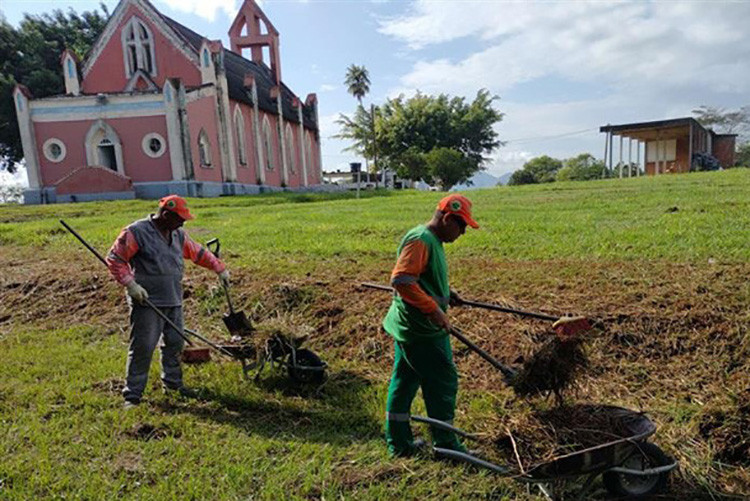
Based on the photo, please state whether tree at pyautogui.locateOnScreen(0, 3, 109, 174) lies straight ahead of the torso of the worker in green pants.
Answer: no

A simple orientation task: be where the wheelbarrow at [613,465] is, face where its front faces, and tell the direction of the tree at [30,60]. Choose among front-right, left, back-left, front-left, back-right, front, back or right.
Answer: back-left

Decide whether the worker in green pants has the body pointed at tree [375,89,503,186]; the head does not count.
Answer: no

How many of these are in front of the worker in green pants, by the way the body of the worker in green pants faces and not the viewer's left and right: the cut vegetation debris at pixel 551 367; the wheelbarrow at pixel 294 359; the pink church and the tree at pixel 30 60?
1

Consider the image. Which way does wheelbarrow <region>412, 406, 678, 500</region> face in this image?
to the viewer's right

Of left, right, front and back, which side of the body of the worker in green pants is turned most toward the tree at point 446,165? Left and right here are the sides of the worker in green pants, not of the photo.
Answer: left

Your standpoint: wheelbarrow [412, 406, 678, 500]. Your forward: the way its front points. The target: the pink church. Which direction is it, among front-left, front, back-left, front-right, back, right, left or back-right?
back-left

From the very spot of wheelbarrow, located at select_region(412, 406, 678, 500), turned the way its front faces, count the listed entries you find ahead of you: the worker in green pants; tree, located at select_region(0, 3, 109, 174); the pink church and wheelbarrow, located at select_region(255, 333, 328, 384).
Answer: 0

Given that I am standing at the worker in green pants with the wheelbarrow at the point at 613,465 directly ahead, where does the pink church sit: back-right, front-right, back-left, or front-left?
back-left

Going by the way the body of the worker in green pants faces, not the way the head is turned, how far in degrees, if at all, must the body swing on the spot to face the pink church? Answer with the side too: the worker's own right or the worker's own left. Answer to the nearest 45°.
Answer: approximately 135° to the worker's own left

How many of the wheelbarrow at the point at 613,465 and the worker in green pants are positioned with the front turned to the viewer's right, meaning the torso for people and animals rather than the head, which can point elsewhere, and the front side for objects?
2

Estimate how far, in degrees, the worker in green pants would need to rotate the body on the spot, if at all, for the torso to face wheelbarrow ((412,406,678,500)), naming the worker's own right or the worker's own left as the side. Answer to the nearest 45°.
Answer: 0° — they already face it

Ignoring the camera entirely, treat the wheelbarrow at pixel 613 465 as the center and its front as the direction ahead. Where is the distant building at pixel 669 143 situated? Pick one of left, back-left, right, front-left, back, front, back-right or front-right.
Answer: left

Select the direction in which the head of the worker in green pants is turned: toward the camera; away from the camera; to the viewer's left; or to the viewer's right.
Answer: to the viewer's right

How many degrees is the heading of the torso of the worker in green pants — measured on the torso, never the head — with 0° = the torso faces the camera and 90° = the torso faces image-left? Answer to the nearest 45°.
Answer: approximately 270°

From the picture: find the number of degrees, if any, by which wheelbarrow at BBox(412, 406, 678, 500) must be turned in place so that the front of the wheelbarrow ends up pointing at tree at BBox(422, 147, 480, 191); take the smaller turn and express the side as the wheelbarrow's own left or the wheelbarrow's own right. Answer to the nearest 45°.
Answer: approximately 90° to the wheelbarrow's own left

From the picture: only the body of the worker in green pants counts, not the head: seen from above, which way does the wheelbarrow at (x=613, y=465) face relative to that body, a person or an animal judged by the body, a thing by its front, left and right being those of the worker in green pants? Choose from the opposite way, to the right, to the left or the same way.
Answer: the same way

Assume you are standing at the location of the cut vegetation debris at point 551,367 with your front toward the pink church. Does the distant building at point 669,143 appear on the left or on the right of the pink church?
right
